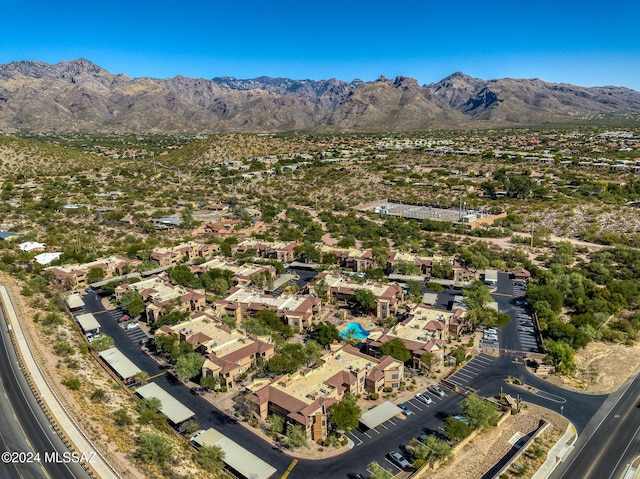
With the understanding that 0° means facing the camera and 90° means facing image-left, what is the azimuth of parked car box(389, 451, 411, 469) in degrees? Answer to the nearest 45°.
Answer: approximately 315°

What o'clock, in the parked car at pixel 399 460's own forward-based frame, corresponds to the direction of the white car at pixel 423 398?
The white car is roughly at 8 o'clock from the parked car.

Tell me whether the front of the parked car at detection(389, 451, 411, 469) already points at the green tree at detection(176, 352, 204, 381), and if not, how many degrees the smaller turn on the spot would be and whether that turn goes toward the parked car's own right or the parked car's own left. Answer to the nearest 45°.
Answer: approximately 135° to the parked car's own right

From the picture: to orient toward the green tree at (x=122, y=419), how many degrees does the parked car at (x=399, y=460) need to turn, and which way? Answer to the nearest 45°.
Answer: approximately 135° to its right

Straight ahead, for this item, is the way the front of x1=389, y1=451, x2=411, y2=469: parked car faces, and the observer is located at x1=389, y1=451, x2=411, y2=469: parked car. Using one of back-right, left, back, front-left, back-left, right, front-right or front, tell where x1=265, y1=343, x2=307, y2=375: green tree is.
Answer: back

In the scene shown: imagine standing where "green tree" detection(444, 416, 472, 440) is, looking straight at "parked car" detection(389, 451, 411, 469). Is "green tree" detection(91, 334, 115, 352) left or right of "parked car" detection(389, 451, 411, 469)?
right

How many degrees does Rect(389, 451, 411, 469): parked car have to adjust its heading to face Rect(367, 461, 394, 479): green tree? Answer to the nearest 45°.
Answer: approximately 90° to its right

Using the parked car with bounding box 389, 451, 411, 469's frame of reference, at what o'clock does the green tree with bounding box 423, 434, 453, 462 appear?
The green tree is roughly at 10 o'clock from the parked car.
